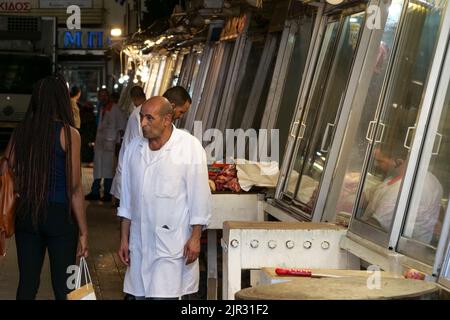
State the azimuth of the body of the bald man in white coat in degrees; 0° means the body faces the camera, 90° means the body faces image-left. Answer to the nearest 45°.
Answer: approximately 45°

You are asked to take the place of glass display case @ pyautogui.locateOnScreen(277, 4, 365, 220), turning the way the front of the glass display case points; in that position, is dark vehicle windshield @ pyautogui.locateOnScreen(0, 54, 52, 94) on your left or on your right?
on your right

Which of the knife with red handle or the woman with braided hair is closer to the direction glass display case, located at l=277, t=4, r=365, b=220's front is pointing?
the woman with braided hair

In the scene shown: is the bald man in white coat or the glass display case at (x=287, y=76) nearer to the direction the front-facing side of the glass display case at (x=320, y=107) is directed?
the bald man in white coat

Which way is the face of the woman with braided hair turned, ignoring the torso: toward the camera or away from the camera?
away from the camera
